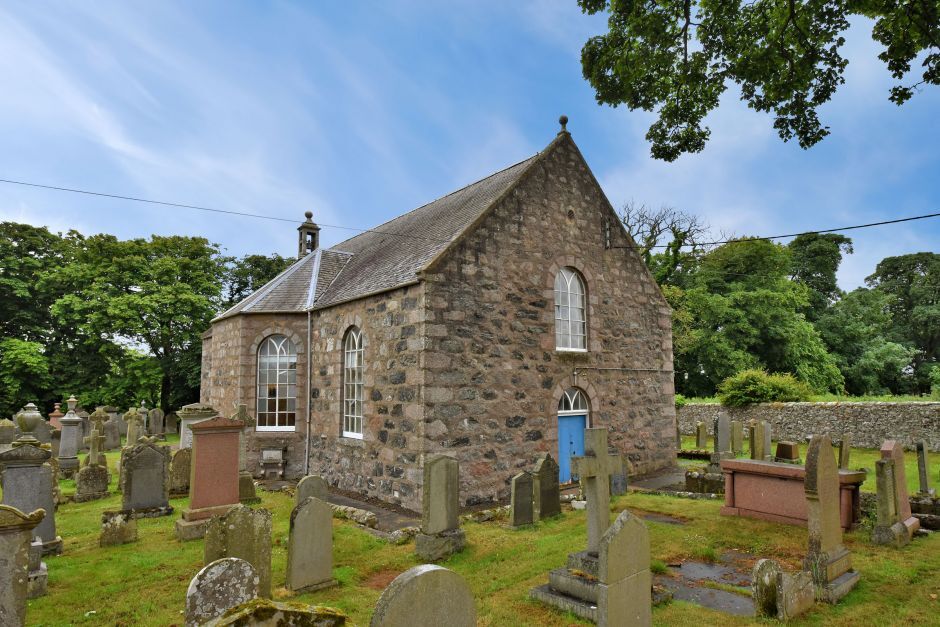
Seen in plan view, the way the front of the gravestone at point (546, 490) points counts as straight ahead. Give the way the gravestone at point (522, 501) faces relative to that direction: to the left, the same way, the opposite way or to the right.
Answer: the same way

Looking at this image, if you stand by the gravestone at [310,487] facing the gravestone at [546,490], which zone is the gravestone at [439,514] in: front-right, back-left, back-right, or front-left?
front-right

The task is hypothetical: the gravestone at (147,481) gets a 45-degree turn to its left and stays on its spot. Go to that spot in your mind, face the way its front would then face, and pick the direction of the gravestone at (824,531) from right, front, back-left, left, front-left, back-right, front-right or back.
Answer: front

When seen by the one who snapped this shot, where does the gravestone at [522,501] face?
facing the viewer and to the right of the viewer

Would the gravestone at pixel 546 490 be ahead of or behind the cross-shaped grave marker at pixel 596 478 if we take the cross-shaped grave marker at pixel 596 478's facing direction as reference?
behind

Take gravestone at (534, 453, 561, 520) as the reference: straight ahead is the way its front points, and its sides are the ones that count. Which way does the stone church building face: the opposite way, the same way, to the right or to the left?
the same way

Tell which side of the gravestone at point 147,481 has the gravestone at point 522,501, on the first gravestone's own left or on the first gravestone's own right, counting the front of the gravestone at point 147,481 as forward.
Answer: on the first gravestone's own left

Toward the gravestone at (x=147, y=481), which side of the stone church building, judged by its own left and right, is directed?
right

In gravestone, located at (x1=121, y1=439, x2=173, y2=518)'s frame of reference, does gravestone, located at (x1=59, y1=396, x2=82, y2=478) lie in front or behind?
behind

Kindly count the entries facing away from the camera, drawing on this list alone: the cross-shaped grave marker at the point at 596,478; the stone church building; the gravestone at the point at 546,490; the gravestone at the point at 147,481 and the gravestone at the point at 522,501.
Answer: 0

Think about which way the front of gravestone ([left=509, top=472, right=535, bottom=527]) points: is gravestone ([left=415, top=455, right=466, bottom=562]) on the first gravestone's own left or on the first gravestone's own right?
on the first gravestone's own right

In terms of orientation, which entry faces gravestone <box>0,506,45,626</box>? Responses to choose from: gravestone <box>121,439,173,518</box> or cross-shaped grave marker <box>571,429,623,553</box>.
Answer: gravestone <box>121,439,173,518</box>

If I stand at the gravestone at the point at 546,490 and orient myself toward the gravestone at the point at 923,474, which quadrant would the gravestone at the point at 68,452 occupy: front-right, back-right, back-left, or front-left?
back-left

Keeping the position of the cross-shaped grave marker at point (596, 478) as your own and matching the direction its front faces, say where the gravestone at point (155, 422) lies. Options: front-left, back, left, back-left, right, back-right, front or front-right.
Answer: back

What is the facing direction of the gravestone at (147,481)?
toward the camera

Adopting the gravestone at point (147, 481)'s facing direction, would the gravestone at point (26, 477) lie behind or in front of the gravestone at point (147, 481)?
in front

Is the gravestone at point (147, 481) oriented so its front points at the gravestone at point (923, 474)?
no

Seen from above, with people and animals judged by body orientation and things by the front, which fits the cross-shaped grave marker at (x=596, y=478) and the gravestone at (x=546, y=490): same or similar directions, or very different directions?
same or similar directions

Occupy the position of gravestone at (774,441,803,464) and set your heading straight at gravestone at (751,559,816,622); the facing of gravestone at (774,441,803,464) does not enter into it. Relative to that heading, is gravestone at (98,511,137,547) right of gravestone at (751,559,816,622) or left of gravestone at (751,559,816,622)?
right

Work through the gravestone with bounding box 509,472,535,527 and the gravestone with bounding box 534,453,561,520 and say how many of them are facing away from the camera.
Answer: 0
